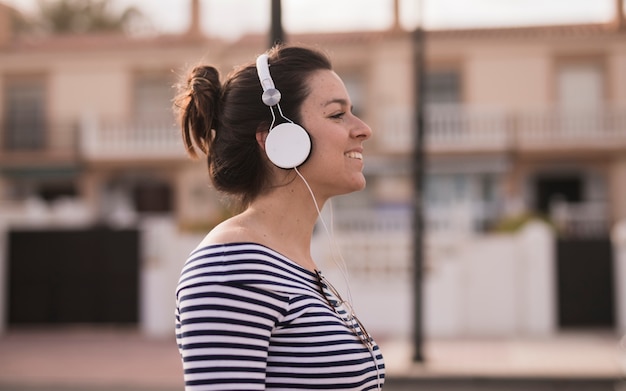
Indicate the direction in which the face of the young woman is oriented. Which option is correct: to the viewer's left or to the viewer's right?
to the viewer's right

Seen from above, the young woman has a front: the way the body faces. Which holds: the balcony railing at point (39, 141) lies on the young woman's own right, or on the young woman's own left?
on the young woman's own left

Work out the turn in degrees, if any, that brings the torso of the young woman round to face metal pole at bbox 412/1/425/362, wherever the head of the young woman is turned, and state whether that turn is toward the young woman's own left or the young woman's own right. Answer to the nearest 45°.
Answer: approximately 90° to the young woman's own left

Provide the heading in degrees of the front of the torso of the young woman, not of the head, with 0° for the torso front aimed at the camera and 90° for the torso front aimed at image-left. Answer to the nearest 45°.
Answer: approximately 270°

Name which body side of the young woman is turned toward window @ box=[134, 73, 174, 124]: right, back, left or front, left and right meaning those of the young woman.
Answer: left

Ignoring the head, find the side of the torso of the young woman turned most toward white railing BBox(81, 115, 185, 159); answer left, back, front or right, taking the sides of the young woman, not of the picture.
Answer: left

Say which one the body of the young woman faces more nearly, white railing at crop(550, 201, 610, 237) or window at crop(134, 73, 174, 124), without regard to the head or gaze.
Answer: the white railing
